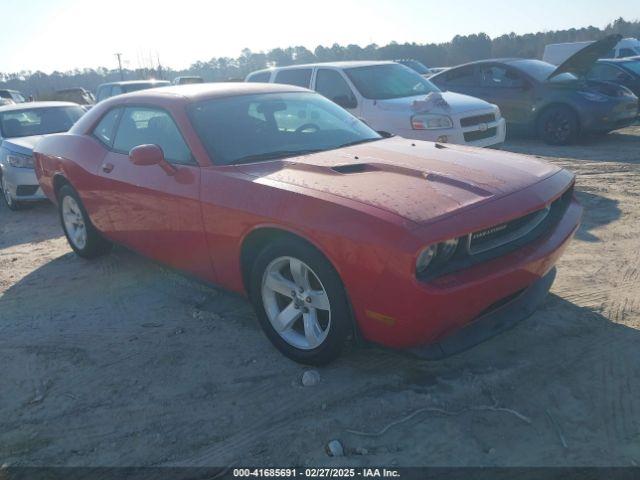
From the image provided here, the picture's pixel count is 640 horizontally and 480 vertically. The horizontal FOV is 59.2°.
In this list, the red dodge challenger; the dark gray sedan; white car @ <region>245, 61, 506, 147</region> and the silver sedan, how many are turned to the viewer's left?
0

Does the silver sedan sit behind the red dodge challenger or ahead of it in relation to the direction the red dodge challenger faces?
behind

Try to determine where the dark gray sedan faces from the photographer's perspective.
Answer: facing the viewer and to the right of the viewer

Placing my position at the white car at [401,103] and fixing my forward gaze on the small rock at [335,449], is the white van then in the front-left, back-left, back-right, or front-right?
back-left

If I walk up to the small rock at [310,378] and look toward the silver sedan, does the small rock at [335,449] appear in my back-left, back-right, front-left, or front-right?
back-left

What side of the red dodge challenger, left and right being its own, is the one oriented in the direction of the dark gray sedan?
left

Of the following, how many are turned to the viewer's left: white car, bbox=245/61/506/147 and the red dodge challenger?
0

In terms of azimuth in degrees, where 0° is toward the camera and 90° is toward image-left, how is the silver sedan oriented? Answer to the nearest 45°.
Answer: approximately 315°

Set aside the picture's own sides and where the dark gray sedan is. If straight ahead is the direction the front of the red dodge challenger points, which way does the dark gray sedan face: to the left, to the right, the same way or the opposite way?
the same way

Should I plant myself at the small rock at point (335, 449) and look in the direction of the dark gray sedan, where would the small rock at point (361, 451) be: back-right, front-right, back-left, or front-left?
front-right

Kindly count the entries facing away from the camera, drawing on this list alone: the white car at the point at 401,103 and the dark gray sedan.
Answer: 0

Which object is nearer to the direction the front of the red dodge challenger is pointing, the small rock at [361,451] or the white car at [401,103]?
the small rock

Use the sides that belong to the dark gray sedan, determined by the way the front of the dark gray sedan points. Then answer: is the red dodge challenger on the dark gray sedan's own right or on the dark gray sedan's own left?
on the dark gray sedan's own right

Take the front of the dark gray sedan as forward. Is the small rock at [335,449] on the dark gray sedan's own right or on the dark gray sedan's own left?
on the dark gray sedan's own right

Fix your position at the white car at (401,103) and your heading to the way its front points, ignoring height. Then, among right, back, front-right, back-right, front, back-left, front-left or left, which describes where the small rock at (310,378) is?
front-right
